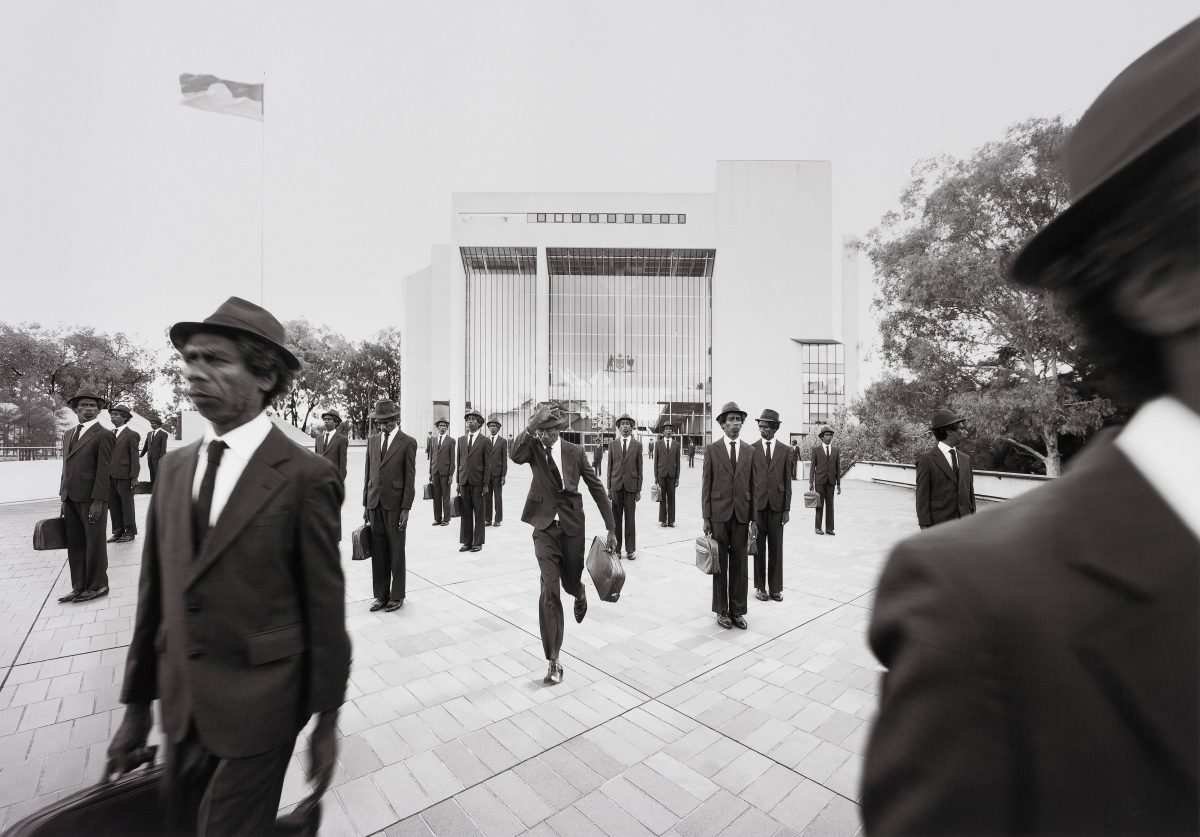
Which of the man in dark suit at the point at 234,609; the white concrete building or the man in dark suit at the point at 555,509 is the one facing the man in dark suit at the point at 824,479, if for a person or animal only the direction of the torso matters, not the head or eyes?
the white concrete building

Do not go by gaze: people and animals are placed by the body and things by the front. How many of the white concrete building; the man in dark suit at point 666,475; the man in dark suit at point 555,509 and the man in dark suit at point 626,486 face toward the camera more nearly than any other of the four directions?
4

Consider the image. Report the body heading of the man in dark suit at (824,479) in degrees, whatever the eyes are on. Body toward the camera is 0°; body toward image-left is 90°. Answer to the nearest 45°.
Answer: approximately 0°

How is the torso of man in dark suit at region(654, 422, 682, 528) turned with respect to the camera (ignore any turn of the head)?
toward the camera

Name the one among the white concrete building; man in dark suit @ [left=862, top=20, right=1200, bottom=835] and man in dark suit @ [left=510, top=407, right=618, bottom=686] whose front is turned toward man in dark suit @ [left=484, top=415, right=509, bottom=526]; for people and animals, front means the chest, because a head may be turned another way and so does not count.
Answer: the white concrete building

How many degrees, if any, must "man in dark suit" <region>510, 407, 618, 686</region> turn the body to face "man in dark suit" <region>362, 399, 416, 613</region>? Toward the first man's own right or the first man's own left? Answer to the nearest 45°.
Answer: approximately 135° to the first man's own right

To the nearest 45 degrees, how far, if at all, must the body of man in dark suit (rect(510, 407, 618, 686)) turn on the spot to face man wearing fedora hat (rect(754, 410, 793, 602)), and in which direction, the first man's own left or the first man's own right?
approximately 135° to the first man's own left

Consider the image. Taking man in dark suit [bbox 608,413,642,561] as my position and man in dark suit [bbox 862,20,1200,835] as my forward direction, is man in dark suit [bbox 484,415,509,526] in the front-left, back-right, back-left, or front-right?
back-right

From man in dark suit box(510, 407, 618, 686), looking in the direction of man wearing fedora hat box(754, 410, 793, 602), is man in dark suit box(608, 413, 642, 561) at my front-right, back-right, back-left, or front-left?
front-left

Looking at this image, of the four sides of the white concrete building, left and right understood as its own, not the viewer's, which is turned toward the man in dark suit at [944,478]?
front

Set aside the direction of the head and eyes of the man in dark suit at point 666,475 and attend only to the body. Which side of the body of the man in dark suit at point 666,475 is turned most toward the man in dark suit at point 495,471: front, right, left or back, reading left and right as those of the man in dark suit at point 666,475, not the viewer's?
right

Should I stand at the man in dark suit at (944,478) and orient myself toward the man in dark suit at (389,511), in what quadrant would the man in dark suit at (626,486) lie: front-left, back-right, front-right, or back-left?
front-right

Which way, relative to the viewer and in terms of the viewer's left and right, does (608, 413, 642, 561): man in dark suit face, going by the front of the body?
facing the viewer

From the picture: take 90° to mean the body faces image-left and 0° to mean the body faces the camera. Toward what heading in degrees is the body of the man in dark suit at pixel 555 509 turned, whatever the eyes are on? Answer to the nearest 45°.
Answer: approximately 0°
